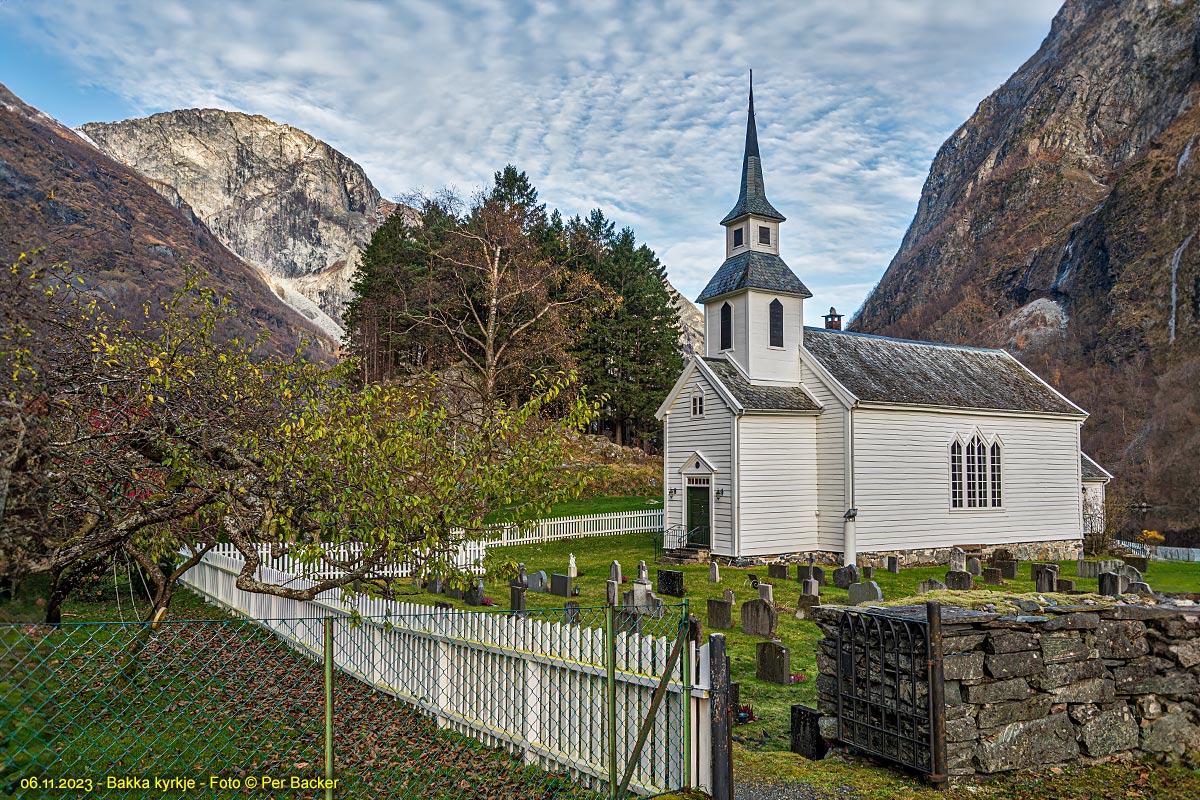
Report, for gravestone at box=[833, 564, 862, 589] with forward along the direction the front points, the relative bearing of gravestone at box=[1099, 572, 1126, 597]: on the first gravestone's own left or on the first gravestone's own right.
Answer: on the first gravestone's own left

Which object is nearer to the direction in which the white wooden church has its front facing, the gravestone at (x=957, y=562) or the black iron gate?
the black iron gate

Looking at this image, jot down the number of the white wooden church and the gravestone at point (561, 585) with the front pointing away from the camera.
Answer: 0

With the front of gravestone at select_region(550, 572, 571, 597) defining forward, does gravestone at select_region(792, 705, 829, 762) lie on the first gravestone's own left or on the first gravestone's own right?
on the first gravestone's own left

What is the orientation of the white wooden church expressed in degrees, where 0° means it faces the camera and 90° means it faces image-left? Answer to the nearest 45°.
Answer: approximately 45°

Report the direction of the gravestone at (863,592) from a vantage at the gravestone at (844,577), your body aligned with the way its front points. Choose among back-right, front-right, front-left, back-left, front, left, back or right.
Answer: front-left

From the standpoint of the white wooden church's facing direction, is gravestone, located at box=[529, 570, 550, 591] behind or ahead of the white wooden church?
ahead

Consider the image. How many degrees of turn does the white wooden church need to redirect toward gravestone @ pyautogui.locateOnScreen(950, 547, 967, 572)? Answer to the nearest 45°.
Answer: approximately 90° to its left

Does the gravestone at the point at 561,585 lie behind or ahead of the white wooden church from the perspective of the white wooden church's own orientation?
ahead

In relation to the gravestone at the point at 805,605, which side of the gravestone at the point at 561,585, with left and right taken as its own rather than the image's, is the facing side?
left
